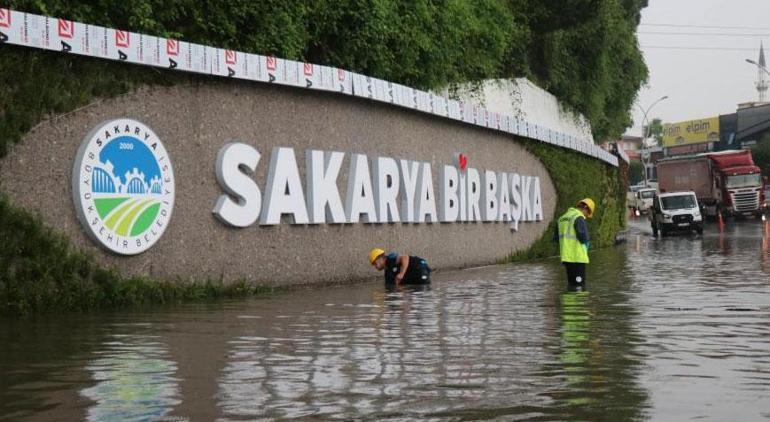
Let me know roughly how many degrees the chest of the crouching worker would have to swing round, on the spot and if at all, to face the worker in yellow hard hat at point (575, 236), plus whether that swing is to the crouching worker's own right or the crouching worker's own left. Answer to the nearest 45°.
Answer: approximately 135° to the crouching worker's own left

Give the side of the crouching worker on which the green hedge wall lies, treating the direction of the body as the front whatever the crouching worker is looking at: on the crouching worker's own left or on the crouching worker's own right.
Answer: on the crouching worker's own right

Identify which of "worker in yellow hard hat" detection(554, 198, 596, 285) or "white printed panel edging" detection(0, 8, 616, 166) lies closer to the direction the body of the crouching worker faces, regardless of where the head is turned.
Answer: the white printed panel edging

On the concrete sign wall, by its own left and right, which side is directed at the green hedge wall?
left

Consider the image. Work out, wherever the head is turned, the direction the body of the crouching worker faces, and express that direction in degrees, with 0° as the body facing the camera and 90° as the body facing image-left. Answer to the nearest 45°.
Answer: approximately 90°

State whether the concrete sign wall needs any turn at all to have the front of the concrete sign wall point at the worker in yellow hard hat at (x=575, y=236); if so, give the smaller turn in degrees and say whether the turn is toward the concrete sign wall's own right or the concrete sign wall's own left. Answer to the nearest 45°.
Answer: approximately 45° to the concrete sign wall's own left

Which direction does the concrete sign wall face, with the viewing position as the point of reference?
facing the viewer and to the right of the viewer
